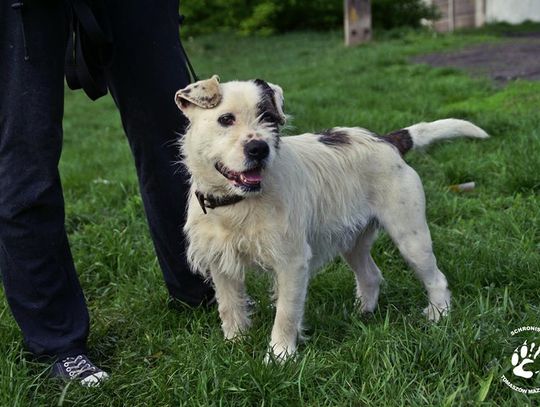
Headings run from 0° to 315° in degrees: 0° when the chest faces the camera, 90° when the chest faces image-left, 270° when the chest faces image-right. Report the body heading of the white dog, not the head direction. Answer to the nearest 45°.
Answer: approximately 45°

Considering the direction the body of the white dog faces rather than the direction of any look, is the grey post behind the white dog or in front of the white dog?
behind

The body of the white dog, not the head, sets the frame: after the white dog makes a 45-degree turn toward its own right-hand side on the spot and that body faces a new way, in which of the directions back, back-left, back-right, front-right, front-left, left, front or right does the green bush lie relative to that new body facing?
right
